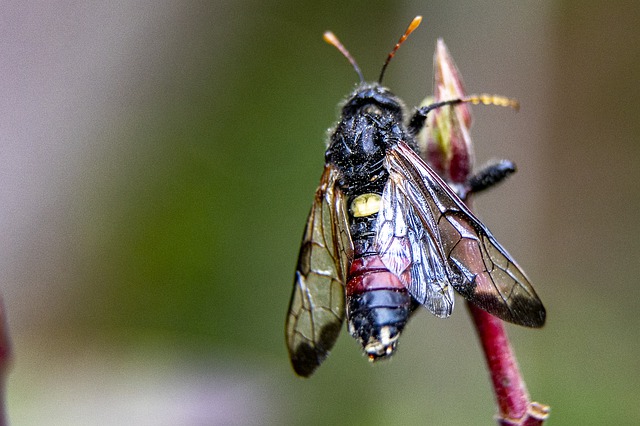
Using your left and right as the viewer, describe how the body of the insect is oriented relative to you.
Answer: facing away from the viewer
